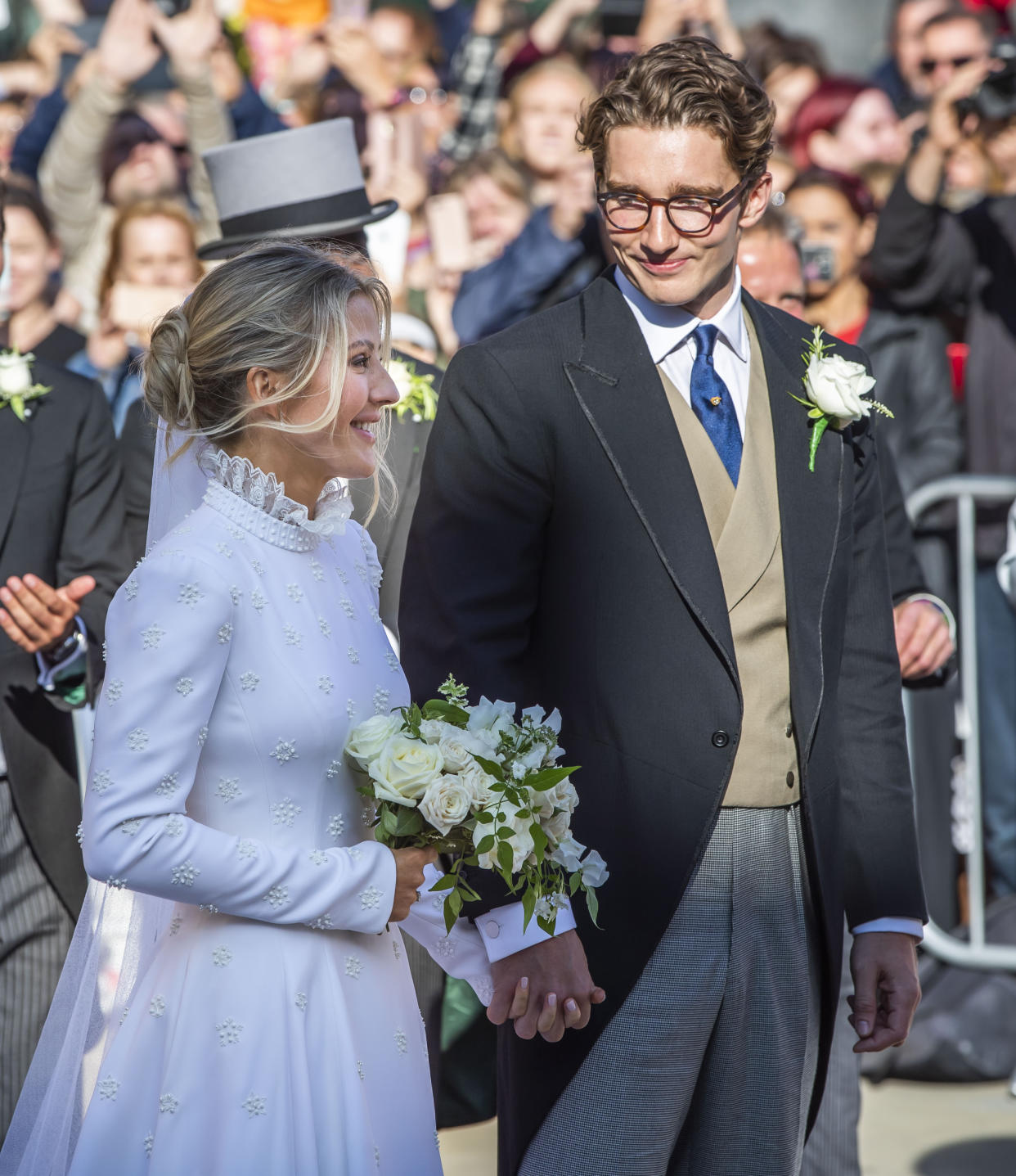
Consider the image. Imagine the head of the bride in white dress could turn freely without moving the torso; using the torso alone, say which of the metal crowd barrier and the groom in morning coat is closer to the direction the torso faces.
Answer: the groom in morning coat

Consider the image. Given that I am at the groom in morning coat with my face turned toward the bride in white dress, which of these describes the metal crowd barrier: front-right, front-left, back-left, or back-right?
back-right

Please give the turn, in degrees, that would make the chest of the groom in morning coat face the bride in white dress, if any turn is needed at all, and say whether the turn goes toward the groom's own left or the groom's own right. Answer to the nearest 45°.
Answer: approximately 90° to the groom's own right

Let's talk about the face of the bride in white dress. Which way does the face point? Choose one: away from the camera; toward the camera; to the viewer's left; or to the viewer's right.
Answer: to the viewer's right

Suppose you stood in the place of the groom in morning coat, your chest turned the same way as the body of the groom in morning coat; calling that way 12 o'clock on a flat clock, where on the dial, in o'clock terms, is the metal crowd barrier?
The metal crowd barrier is roughly at 8 o'clock from the groom in morning coat.

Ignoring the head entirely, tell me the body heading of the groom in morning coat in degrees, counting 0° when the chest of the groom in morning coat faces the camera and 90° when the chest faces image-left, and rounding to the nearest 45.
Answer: approximately 315°

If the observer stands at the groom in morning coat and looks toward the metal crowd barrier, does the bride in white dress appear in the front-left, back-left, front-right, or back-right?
back-left

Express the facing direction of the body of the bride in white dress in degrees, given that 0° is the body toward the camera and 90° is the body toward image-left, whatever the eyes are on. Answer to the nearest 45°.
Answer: approximately 315°
